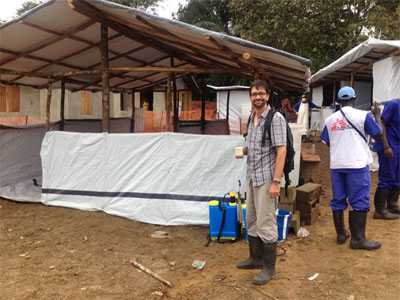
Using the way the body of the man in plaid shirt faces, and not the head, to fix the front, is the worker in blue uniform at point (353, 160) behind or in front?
behind

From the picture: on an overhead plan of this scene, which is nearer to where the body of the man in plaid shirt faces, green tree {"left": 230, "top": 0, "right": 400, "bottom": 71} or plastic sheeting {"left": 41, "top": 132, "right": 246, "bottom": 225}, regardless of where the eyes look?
the plastic sheeting

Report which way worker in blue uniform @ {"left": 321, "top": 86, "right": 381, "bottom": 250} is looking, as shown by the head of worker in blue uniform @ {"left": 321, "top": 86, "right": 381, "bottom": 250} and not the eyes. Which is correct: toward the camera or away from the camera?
away from the camera

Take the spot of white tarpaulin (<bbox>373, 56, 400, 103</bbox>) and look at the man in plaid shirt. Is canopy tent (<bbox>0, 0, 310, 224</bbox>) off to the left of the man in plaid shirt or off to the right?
right
